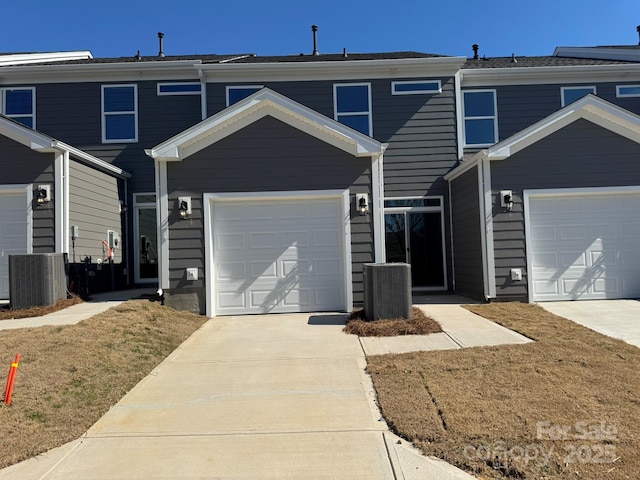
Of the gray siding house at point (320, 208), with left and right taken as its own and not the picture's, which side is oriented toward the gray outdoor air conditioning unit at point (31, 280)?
right

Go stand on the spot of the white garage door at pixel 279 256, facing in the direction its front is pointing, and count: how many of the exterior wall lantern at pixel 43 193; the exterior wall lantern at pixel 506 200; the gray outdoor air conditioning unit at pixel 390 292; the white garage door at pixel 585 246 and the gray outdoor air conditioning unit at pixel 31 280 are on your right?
2

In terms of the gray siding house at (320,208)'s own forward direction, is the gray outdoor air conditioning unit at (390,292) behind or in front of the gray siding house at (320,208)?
in front

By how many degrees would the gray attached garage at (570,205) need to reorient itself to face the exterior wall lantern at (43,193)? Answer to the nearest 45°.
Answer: approximately 45° to its right

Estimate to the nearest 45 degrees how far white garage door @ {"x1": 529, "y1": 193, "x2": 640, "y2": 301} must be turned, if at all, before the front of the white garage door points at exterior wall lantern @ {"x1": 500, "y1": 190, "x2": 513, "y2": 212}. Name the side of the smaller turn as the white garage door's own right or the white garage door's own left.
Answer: approximately 45° to the white garage door's own right

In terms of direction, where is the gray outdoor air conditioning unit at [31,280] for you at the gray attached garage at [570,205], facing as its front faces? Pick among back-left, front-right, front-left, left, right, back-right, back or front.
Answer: front-right

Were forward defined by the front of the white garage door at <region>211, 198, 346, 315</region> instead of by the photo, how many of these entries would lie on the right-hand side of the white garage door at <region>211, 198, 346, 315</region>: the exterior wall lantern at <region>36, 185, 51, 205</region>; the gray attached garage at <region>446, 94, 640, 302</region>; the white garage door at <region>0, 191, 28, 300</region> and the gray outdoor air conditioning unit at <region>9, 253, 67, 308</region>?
3

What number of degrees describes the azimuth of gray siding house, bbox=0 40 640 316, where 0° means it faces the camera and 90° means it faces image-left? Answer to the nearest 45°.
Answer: approximately 0°

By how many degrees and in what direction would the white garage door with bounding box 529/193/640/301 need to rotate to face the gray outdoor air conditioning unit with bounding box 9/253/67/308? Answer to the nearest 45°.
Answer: approximately 45° to its right

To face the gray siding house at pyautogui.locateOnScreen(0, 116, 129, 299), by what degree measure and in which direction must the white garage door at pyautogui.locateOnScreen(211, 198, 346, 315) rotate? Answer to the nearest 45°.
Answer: approximately 90° to its right

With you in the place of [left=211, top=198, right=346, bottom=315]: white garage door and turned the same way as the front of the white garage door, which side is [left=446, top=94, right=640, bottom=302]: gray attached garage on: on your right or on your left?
on your left

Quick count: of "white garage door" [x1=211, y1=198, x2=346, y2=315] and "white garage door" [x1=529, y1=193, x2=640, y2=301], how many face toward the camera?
2

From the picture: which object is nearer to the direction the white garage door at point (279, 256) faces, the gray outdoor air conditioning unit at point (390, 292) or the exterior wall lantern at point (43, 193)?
the gray outdoor air conditioning unit

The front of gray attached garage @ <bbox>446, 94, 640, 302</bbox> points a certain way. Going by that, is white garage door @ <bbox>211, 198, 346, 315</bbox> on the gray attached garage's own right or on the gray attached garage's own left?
on the gray attached garage's own right

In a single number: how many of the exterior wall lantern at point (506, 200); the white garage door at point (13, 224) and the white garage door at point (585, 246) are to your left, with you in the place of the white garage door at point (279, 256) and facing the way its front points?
2
